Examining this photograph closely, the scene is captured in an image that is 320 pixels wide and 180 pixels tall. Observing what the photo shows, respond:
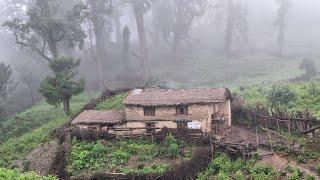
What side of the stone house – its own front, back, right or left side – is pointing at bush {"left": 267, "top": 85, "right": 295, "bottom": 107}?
left

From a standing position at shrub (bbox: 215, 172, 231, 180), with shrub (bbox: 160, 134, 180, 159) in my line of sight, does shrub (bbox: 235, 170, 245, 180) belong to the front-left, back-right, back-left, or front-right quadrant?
back-right

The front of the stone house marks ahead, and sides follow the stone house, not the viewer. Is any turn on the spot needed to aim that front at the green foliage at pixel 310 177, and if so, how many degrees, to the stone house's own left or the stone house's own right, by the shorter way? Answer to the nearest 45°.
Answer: approximately 45° to the stone house's own left

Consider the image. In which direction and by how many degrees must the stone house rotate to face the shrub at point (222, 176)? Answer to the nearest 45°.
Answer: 0° — it already faces it

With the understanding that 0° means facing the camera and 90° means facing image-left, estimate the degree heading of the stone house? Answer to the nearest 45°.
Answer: approximately 0°

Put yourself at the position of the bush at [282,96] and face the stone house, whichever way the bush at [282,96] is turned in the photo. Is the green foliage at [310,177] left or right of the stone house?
left

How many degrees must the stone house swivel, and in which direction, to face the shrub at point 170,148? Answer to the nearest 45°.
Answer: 0° — it already faces it

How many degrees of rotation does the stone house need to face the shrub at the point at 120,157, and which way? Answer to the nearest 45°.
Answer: approximately 45° to its right

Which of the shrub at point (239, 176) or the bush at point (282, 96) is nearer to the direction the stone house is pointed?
the shrub
